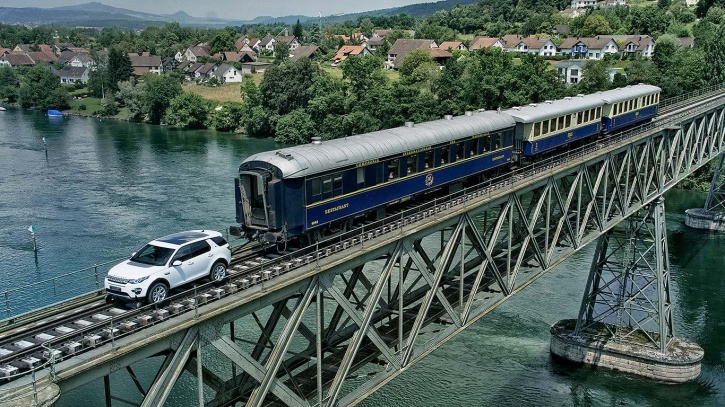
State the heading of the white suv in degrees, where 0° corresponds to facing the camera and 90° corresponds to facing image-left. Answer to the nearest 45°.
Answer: approximately 45°

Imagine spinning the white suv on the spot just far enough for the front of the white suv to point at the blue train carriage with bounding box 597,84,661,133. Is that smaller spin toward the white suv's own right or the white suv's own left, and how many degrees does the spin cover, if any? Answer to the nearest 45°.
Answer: approximately 180°

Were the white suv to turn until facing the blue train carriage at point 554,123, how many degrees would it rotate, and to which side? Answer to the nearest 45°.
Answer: approximately 180°

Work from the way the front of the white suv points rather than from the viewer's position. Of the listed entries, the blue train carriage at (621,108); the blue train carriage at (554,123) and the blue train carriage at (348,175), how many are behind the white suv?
3

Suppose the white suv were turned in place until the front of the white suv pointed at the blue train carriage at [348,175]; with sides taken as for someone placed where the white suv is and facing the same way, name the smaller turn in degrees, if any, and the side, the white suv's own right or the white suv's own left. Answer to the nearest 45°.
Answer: approximately 180°
